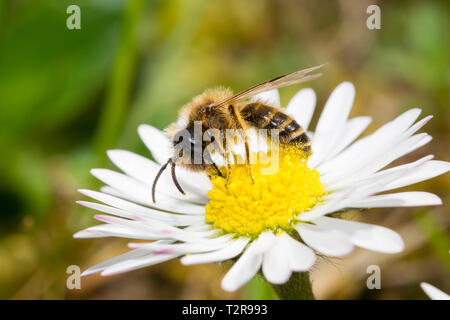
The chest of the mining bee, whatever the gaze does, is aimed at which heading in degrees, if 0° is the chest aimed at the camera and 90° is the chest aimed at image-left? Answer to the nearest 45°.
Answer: approximately 90°
